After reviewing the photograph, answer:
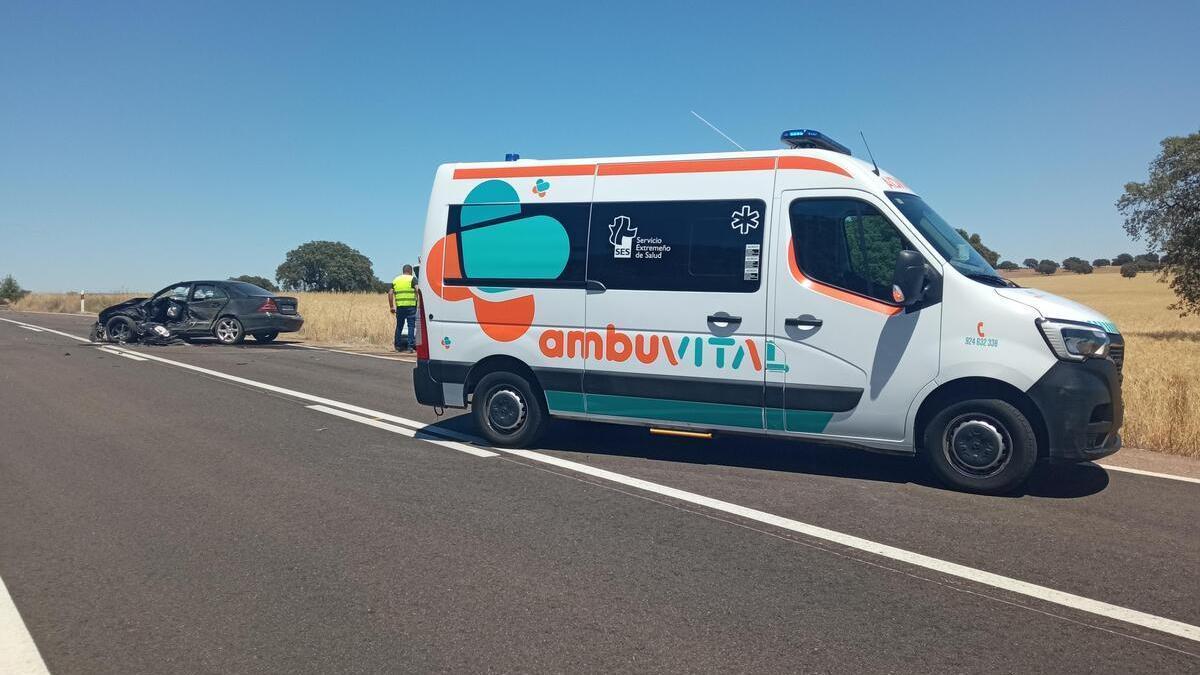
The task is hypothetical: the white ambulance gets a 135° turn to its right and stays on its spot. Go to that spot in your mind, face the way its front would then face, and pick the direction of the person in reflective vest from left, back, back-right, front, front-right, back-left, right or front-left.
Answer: right

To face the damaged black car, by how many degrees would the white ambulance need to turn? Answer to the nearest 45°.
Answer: approximately 135° to its left

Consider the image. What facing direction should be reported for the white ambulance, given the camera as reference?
facing to the right of the viewer
